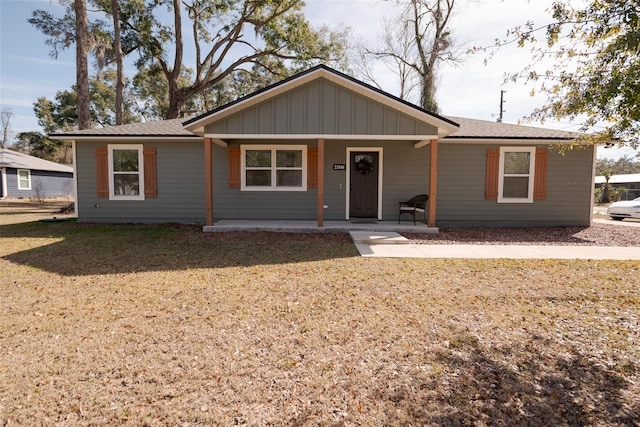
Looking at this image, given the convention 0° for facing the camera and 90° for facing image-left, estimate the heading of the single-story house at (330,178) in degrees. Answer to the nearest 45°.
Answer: approximately 0°

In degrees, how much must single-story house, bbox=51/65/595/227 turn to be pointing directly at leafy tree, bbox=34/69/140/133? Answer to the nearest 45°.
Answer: approximately 135° to its right

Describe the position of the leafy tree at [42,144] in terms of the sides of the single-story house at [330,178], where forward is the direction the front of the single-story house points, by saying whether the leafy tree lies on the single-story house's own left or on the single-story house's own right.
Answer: on the single-story house's own right

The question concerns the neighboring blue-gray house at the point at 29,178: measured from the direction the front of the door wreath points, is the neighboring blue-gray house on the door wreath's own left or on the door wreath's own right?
on the door wreath's own right

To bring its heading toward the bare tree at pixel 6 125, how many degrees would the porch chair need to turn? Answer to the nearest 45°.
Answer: approximately 90° to its right

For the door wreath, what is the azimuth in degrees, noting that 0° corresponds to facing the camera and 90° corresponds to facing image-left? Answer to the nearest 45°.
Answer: approximately 0°

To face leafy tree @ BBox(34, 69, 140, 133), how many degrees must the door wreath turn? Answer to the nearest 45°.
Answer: approximately 135° to its right

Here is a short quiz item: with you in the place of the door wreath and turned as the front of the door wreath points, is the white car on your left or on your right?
on your left
